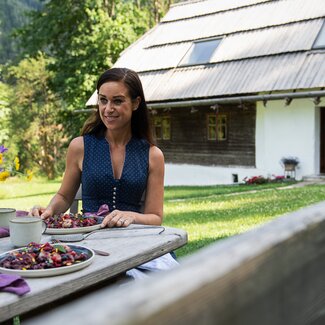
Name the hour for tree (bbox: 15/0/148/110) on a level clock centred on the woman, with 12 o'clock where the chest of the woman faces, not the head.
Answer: The tree is roughly at 6 o'clock from the woman.

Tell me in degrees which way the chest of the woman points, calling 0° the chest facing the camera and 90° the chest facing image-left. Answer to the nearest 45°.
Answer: approximately 0°

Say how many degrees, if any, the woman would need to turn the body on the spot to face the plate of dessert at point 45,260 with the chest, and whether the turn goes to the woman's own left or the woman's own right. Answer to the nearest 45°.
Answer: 0° — they already face it

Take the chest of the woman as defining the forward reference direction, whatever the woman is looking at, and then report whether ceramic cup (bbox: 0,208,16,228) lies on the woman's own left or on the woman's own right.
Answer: on the woman's own right

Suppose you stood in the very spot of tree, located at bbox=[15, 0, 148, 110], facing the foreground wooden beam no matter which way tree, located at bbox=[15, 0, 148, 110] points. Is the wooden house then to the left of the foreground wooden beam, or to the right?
left

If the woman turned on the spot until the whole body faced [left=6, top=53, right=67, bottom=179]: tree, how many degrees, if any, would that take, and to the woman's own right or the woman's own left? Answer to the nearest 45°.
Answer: approximately 180°

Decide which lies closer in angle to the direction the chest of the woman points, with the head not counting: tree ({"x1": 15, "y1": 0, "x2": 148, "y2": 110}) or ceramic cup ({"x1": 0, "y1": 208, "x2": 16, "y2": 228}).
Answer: the ceramic cup

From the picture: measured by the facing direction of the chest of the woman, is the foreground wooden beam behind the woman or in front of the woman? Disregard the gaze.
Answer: in front

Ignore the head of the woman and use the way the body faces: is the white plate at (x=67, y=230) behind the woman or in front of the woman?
in front

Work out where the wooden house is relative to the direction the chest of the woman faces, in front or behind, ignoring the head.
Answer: behind

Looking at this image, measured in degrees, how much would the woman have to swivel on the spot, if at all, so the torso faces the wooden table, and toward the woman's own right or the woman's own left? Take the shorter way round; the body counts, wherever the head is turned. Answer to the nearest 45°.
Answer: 0° — they already face it
